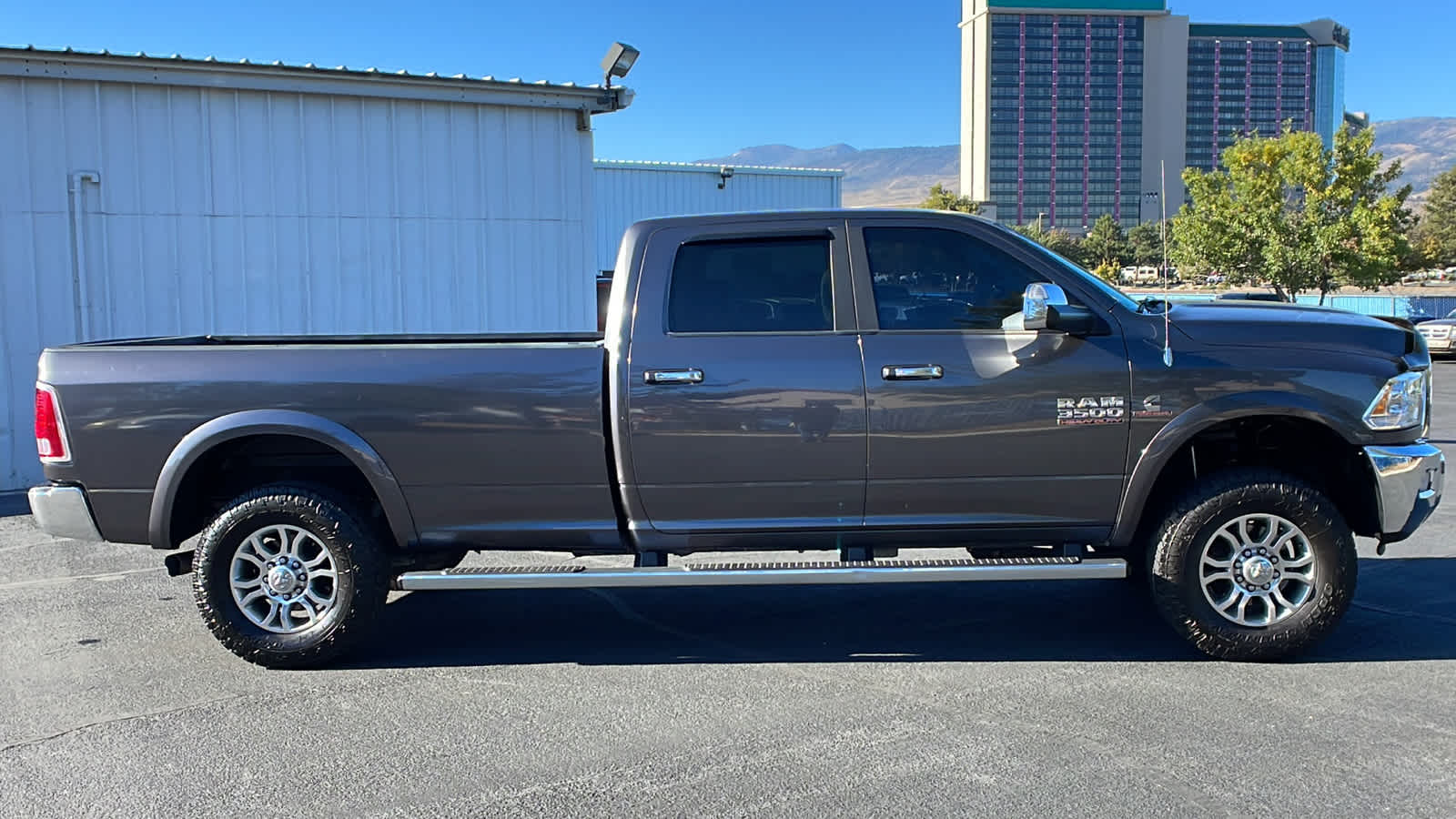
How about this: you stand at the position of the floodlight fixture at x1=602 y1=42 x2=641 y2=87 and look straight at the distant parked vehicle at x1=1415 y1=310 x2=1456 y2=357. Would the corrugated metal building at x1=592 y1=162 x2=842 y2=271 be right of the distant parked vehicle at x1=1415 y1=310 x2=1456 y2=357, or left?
left

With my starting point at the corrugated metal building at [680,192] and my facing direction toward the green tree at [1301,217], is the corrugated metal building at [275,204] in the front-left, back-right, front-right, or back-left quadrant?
back-right

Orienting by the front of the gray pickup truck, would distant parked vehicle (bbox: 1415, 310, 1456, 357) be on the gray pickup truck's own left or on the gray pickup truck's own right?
on the gray pickup truck's own left

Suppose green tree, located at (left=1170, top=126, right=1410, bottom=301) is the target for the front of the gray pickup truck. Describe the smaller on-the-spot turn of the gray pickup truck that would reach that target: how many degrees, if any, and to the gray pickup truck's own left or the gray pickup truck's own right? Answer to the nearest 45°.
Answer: approximately 45° to the gray pickup truck's own left

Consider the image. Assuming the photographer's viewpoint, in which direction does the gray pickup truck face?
facing to the right of the viewer
